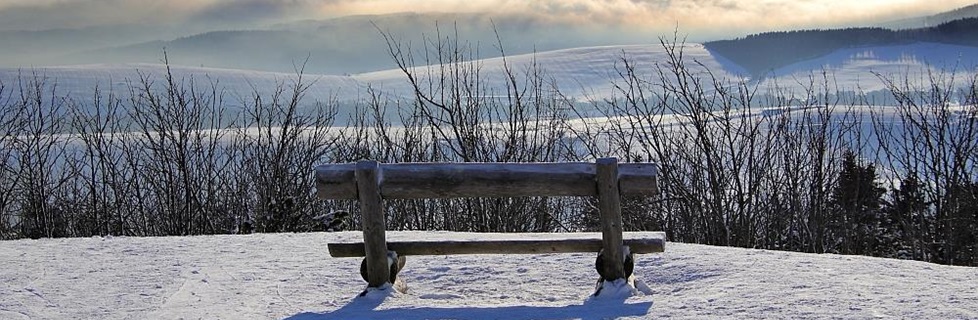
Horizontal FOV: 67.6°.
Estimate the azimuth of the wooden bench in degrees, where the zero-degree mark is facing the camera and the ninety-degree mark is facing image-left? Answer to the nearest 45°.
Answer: approximately 180°

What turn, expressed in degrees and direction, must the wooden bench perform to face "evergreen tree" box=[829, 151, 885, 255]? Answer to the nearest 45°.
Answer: approximately 45° to its right

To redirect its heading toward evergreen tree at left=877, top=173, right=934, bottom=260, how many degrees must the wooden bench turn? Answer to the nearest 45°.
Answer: approximately 45° to its right
